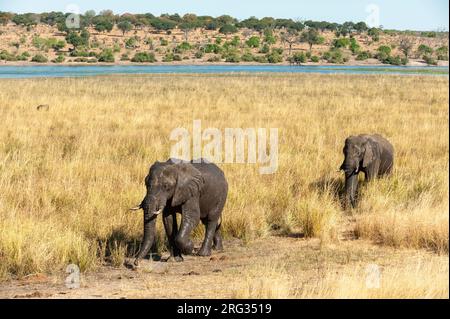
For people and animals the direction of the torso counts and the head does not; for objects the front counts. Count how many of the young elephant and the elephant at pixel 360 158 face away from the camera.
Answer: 0

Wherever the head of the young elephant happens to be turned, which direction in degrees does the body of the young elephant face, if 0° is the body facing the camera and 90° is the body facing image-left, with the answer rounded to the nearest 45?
approximately 45°

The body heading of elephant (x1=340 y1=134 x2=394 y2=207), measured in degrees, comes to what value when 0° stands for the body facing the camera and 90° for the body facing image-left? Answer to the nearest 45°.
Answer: approximately 45°

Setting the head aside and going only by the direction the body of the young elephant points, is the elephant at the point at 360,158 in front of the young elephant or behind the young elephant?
behind

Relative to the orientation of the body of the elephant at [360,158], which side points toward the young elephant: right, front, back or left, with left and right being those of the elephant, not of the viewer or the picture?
front
